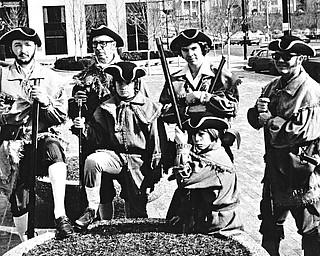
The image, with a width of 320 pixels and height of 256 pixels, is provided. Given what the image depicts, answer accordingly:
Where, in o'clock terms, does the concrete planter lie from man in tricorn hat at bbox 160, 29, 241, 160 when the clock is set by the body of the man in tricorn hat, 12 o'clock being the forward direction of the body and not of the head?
The concrete planter is roughly at 1 o'clock from the man in tricorn hat.

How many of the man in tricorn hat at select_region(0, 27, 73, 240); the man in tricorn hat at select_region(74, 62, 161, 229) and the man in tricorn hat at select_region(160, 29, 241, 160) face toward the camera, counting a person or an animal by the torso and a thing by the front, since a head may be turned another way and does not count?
3

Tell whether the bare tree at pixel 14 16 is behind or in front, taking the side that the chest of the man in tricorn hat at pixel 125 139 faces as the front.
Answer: behind

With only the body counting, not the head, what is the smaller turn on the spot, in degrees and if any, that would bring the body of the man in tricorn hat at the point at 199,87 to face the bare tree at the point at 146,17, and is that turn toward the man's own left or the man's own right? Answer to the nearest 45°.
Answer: approximately 180°

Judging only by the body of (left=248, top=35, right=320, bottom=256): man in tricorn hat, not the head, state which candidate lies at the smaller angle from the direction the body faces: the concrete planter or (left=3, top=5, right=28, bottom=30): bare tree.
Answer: the concrete planter

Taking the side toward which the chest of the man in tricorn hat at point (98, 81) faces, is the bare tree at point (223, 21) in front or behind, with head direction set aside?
behind

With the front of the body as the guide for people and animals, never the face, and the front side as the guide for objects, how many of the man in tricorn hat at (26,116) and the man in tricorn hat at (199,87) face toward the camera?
2

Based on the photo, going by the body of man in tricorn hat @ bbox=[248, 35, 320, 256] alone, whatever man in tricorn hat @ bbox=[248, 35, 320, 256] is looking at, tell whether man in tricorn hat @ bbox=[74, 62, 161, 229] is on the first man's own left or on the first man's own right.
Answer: on the first man's own right

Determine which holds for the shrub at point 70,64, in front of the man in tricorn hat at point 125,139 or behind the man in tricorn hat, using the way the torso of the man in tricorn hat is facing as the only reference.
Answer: behind

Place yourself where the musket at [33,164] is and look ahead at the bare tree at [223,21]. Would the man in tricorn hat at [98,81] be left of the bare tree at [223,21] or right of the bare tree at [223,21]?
right
